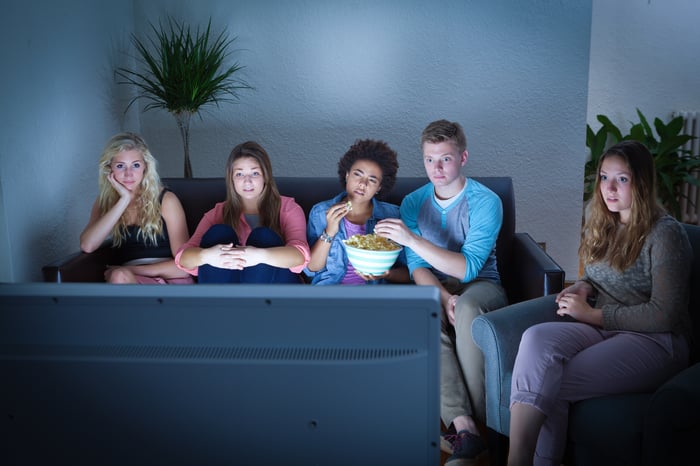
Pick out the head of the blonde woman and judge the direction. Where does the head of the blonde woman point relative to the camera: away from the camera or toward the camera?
toward the camera

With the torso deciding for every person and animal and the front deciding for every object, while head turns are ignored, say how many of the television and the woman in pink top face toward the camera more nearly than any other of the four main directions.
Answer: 1

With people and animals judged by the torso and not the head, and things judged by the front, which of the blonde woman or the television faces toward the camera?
the blonde woman

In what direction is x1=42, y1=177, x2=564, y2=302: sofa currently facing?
toward the camera

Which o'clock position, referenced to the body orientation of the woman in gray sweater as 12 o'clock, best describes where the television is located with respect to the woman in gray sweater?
The television is roughly at 11 o'clock from the woman in gray sweater.

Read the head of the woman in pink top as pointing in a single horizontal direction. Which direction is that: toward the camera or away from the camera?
toward the camera

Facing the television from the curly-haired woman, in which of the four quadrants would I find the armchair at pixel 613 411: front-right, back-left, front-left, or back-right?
front-left

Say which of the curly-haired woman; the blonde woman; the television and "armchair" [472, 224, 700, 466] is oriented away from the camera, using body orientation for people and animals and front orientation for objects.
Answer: the television

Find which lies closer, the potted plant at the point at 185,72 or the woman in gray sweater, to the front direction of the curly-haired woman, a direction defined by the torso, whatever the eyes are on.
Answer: the woman in gray sweater

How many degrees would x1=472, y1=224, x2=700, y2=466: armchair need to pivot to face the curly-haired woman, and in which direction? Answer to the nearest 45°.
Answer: approximately 90° to its right

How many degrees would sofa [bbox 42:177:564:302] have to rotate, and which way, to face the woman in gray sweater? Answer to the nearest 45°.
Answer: approximately 45° to its left

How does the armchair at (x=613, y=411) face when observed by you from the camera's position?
facing the viewer and to the left of the viewer

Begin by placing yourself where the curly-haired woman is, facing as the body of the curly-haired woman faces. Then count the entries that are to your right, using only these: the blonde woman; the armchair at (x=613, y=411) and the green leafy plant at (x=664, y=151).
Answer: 1

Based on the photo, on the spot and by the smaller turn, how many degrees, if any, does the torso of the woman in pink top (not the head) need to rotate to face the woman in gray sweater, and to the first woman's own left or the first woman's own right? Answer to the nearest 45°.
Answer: approximately 45° to the first woman's own left

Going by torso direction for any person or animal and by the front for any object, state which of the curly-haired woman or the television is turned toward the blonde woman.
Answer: the television

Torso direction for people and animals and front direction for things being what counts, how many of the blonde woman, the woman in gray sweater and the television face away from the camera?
1

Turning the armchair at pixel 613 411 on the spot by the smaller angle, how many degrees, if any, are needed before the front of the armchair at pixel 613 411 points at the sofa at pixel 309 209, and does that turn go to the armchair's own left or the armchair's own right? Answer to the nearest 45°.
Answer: approximately 90° to the armchair's own right

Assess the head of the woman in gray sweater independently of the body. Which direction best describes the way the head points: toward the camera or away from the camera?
toward the camera

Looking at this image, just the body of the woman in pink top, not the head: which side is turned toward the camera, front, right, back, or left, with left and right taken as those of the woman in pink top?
front
